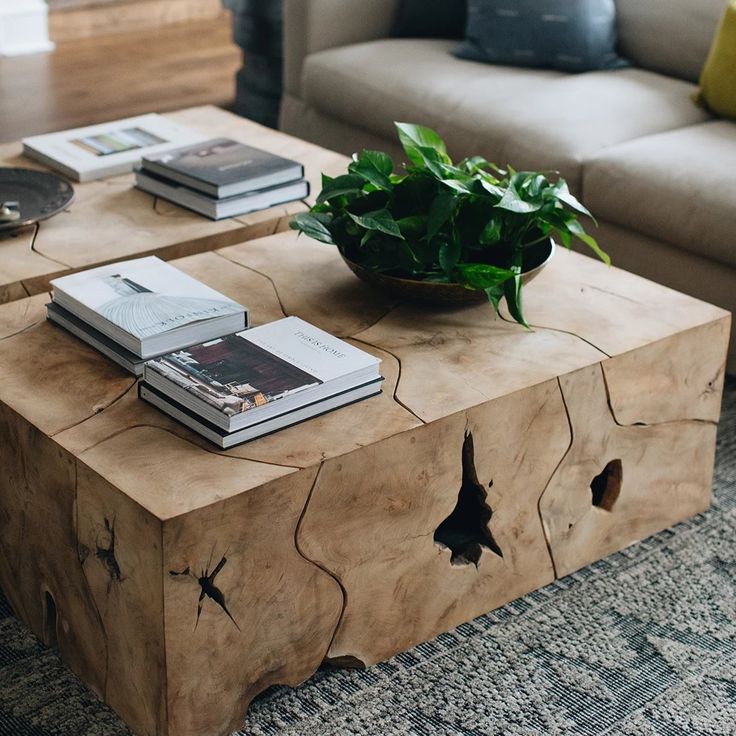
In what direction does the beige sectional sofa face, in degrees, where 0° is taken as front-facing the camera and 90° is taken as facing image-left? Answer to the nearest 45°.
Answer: approximately 45°

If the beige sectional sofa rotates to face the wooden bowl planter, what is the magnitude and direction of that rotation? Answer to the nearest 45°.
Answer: approximately 45° to its left

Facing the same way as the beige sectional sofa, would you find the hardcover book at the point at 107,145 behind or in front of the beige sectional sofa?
in front

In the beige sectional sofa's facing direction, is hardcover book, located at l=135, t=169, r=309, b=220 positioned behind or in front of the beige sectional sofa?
in front

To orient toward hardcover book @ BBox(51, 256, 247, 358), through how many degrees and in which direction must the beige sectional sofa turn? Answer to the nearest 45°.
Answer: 0° — it already faces it
